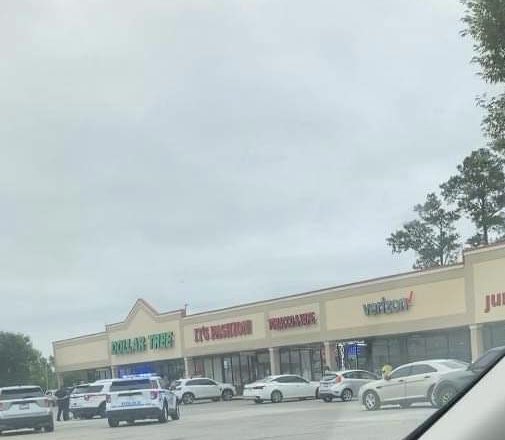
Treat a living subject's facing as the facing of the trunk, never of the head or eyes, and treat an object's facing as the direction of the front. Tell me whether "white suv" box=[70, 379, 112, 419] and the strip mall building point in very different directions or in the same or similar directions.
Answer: very different directions
